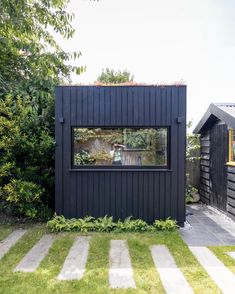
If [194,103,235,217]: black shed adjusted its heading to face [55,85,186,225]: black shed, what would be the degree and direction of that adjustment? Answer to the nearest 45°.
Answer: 0° — it already faces it

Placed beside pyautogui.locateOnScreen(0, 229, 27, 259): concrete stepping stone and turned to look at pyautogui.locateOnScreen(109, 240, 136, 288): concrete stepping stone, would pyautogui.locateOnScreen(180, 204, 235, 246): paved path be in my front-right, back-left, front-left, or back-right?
front-left

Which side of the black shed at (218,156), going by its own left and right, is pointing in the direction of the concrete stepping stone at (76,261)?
front

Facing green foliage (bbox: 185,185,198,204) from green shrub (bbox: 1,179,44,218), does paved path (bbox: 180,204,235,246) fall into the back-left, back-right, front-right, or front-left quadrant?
front-right

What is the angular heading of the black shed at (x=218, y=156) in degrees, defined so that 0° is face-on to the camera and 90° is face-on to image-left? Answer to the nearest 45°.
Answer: approximately 45°

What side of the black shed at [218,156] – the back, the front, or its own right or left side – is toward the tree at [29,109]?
front

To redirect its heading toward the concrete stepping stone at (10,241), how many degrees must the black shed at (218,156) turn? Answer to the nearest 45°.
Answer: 0° — it already faces it

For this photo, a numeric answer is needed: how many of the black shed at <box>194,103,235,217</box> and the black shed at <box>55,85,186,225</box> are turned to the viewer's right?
0

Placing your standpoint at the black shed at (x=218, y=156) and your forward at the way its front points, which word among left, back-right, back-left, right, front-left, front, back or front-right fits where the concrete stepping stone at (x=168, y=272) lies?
front-left

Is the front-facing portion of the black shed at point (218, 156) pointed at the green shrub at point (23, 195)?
yes

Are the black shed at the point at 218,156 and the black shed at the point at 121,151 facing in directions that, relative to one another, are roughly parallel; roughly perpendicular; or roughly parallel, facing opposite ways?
roughly perpendicular

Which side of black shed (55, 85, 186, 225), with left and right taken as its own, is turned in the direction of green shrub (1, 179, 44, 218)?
right

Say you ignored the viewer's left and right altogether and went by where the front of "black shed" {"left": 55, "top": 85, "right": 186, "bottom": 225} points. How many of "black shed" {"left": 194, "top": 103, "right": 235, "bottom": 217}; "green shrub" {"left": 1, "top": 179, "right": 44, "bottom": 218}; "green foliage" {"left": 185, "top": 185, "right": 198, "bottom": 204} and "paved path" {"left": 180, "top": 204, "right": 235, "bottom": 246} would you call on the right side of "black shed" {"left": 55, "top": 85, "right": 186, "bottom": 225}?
1

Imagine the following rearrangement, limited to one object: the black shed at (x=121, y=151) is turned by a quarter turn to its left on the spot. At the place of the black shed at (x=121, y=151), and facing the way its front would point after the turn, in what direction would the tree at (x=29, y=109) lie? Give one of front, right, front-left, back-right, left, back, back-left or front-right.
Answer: back

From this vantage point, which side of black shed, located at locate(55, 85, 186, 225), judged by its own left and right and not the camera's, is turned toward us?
front

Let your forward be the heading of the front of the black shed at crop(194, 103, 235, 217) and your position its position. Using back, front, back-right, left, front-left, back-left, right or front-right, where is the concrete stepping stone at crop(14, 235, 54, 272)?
front
